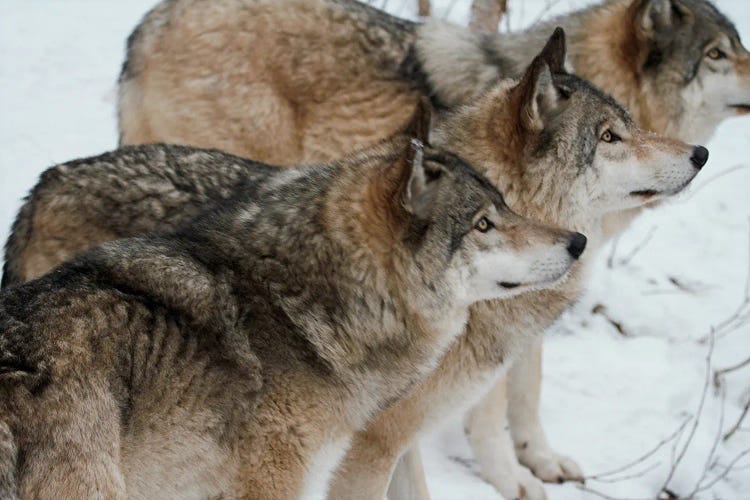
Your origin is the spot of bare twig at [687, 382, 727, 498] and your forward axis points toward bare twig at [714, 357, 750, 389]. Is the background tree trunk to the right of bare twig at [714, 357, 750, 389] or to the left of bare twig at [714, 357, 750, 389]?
left

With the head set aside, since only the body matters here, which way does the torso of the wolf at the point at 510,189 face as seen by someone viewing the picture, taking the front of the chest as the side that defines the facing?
to the viewer's right

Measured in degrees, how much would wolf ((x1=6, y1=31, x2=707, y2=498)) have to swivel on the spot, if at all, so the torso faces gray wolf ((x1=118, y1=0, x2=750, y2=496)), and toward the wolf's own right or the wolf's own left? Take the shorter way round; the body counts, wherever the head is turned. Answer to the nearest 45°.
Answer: approximately 135° to the wolf's own left

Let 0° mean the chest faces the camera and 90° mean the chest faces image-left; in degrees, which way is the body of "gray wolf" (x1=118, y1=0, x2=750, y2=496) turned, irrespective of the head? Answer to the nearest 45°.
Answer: approximately 270°

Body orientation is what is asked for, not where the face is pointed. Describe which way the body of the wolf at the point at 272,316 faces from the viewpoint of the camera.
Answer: to the viewer's right
